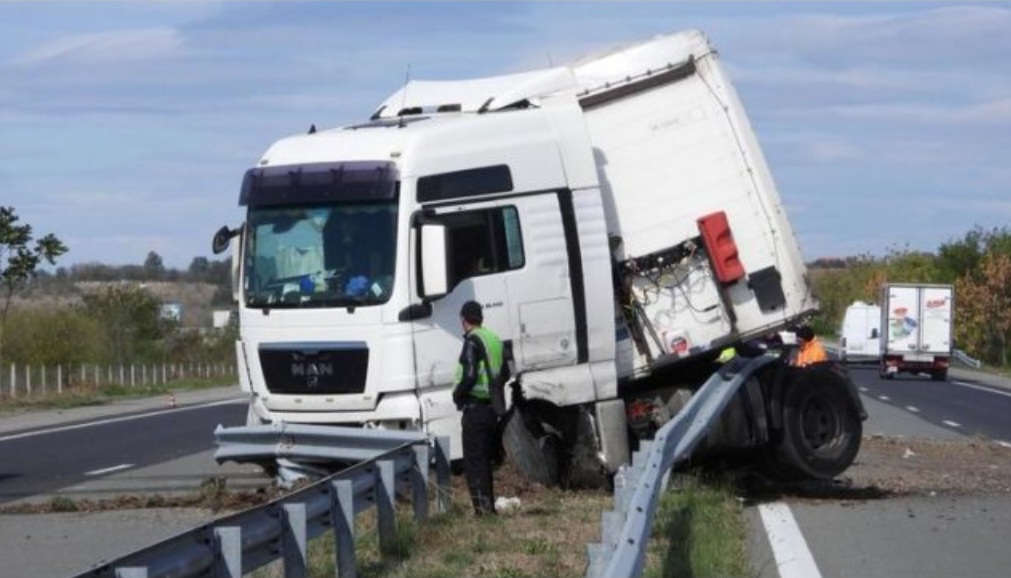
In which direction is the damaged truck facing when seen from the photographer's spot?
facing the viewer and to the left of the viewer

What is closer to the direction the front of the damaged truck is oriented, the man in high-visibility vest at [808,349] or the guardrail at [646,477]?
the guardrail
